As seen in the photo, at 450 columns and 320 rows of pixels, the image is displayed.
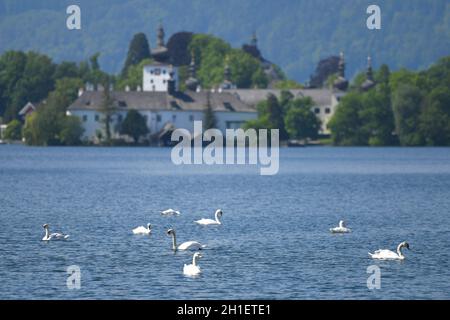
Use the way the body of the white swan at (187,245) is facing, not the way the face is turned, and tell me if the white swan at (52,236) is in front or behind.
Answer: in front

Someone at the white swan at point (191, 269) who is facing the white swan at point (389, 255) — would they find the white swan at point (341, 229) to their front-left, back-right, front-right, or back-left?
front-left

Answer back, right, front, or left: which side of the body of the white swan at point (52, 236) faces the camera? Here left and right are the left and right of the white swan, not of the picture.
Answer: left

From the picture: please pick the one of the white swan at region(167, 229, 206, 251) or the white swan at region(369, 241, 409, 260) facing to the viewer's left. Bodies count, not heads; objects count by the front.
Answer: the white swan at region(167, 229, 206, 251)

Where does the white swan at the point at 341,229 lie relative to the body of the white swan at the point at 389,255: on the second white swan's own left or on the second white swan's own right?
on the second white swan's own left

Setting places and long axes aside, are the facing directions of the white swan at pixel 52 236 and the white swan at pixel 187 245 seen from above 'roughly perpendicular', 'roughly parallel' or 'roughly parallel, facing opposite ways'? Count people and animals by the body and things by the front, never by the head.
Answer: roughly parallel

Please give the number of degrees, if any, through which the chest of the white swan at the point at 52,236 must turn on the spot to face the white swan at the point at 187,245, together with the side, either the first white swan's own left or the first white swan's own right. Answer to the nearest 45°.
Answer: approximately 135° to the first white swan's own left

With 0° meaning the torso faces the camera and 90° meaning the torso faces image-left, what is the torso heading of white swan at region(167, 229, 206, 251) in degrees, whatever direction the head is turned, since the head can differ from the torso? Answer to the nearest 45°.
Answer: approximately 90°

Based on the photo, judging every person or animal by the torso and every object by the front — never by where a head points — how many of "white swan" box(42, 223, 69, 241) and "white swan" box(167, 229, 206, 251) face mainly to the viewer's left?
2

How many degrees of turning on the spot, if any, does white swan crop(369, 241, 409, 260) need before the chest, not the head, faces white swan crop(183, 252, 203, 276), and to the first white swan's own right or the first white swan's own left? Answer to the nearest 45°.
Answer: approximately 135° to the first white swan's own right

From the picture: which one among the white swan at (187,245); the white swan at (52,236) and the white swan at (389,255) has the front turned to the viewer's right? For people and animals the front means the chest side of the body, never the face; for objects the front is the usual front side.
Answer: the white swan at (389,255)

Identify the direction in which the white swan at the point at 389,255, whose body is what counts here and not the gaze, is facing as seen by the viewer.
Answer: to the viewer's right

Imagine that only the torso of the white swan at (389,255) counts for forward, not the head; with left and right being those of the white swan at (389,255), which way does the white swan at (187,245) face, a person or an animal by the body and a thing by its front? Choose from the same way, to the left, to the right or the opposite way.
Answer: the opposite way
